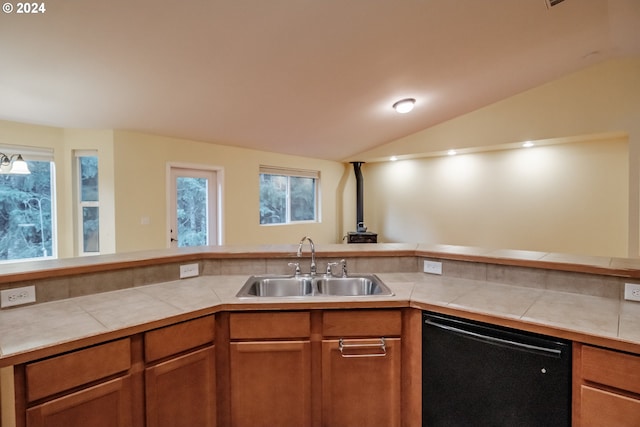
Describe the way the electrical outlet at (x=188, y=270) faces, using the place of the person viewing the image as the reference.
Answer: facing the viewer and to the right of the viewer

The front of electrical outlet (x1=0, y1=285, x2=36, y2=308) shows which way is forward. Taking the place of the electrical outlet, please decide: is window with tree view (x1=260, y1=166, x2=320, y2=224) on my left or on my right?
on my left

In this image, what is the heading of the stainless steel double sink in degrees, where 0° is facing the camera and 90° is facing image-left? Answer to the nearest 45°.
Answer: approximately 0°

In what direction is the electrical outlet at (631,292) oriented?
toward the camera

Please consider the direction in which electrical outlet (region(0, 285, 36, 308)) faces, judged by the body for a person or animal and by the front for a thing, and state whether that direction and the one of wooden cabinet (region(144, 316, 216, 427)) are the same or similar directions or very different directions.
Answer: same or similar directions

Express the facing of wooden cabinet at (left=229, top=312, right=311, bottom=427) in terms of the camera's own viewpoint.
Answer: facing the viewer

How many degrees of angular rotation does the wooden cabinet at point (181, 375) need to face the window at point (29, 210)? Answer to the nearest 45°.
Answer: approximately 180°

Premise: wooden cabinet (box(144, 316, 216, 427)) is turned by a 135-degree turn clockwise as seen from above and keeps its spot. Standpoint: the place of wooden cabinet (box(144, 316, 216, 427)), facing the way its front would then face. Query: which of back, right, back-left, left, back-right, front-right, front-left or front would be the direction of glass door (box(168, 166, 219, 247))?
right

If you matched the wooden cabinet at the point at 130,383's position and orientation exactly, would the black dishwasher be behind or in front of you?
in front

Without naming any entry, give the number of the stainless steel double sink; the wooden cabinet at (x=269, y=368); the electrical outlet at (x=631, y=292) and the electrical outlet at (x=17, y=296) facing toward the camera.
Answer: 4

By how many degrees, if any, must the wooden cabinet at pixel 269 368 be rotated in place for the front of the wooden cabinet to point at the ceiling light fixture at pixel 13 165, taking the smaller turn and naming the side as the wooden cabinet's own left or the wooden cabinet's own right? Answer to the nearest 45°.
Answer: approximately 135° to the wooden cabinet's own right

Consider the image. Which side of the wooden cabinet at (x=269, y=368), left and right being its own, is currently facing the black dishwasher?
left

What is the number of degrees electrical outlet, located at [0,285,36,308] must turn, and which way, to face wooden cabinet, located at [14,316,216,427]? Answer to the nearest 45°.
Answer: approximately 45° to its left

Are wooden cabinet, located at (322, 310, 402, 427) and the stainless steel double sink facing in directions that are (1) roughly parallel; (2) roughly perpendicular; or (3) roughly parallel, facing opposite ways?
roughly parallel
